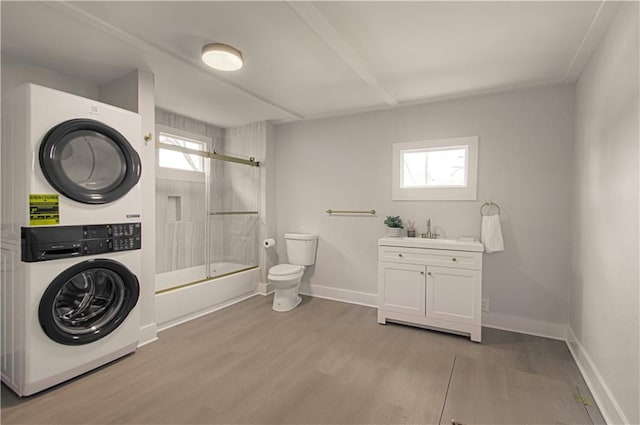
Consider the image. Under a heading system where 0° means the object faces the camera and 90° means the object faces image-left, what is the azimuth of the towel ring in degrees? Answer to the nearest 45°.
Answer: approximately 0°

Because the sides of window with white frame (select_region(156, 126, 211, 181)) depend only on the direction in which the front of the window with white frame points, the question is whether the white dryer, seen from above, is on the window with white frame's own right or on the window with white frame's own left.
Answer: on the window with white frame's own right

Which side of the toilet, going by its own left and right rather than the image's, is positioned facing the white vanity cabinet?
left

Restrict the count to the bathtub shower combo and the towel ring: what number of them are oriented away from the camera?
0

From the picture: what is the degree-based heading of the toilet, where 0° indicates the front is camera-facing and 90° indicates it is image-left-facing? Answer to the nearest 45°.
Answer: approximately 45°

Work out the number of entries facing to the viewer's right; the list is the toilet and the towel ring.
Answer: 0

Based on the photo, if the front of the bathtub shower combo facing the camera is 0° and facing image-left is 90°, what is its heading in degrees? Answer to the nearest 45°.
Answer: approximately 315°

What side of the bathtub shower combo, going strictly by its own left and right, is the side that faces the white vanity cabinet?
front

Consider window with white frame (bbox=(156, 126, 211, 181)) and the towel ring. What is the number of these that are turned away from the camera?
0

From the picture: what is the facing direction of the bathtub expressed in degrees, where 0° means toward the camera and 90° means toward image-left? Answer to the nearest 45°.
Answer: approximately 315°
